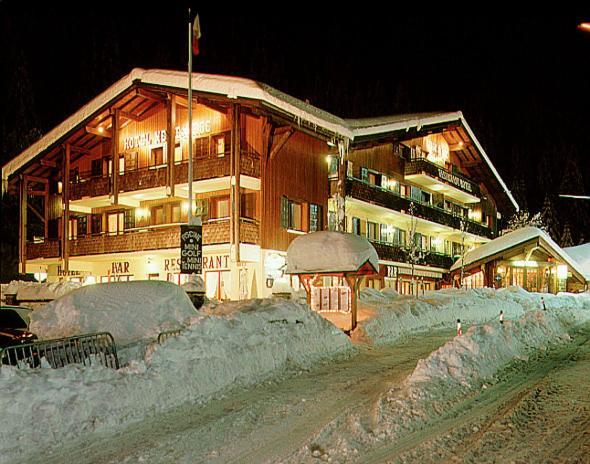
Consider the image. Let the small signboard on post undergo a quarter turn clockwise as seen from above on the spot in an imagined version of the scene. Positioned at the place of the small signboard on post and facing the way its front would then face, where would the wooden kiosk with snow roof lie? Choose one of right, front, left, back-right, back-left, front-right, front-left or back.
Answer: back

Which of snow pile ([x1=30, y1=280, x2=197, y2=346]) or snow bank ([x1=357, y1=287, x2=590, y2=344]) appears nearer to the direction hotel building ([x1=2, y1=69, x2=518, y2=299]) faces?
the snow pile

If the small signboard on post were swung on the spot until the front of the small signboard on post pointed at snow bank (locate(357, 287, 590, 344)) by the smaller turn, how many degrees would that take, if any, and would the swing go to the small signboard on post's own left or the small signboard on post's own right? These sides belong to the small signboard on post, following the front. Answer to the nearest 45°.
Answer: approximately 135° to the small signboard on post's own left

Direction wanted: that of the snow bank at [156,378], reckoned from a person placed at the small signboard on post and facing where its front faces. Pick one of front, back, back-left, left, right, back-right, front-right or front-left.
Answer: front

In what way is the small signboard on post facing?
toward the camera

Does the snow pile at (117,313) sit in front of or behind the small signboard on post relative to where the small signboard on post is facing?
in front

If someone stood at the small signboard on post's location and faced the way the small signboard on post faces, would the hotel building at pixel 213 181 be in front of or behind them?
behind

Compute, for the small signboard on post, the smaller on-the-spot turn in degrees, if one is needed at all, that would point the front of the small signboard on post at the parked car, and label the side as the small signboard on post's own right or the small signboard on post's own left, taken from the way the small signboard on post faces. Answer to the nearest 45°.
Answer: approximately 45° to the small signboard on post's own right

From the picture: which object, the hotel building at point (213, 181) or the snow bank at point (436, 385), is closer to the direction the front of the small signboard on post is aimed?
the snow bank

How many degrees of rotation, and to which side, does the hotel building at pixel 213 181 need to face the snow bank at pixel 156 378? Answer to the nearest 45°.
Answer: approximately 45° to its left

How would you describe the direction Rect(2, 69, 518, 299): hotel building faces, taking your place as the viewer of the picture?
facing the viewer and to the left of the viewer

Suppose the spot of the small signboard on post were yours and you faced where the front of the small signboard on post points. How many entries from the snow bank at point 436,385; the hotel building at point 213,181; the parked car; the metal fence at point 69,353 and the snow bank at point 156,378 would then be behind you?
1

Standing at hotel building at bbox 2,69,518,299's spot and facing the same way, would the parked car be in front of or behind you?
in front

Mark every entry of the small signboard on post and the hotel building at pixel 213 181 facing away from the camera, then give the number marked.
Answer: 0
